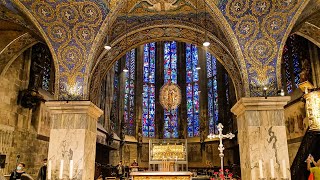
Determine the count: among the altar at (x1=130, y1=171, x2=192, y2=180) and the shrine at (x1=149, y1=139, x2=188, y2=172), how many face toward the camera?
2

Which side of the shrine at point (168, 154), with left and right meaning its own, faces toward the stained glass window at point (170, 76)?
back

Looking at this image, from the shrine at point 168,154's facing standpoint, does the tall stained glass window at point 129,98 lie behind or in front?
behind

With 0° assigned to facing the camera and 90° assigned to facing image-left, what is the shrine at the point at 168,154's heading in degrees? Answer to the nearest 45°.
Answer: approximately 0°

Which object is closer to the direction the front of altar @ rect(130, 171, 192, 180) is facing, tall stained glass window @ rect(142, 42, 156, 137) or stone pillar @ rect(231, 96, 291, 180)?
the stone pillar

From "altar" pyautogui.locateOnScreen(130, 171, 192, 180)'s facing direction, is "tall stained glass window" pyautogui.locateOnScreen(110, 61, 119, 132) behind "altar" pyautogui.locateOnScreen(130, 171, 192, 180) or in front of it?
behind

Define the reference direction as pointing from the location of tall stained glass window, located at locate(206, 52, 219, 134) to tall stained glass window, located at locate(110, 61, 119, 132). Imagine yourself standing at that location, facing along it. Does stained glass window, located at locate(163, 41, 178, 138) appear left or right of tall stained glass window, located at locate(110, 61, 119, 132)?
right

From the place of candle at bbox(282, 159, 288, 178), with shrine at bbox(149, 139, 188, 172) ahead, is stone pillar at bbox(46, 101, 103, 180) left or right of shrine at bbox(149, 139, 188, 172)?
left

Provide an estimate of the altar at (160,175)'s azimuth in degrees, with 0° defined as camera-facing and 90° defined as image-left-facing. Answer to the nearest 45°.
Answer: approximately 0°

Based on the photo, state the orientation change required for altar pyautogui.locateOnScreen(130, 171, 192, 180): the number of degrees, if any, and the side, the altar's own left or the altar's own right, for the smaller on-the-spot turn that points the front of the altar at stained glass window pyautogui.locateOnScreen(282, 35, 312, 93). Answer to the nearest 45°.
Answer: approximately 135° to the altar's own left

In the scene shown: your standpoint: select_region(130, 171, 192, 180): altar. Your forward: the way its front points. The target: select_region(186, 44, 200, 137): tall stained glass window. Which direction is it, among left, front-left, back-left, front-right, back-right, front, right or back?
back

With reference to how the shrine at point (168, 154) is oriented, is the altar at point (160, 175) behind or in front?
in front

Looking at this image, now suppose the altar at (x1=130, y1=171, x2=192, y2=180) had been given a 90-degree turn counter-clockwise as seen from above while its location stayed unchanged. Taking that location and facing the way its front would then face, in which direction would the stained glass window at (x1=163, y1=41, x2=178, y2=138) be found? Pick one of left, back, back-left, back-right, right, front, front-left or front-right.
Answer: left
